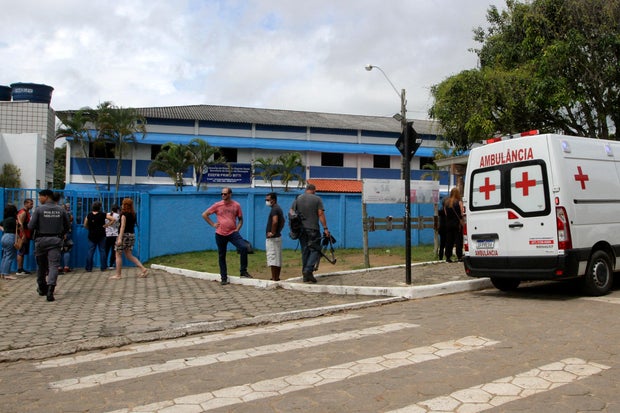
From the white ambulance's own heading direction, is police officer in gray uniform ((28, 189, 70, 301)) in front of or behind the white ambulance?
behind

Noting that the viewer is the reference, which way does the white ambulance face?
facing away from the viewer and to the right of the viewer

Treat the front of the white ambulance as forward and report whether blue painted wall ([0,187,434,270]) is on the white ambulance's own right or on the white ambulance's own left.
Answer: on the white ambulance's own left

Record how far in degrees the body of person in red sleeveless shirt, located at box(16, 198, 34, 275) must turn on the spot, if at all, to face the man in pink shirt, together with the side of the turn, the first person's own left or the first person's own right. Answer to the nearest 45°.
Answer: approximately 45° to the first person's own right

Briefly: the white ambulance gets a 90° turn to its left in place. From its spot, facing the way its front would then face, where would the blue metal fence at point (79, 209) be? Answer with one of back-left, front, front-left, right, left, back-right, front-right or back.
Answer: front-left

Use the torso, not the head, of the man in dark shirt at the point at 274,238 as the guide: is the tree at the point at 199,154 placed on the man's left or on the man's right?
on the man's right
